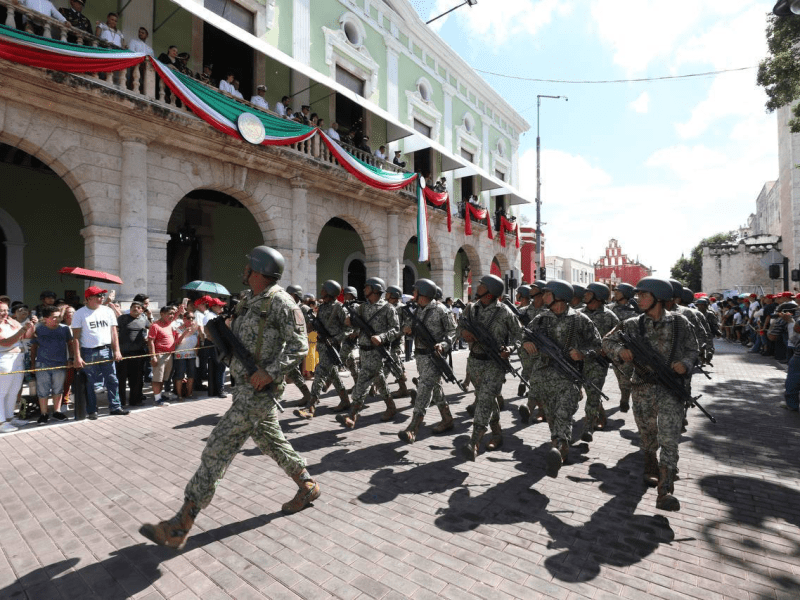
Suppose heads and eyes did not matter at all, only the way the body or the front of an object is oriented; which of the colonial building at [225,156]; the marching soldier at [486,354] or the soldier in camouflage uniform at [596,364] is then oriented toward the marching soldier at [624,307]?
the colonial building

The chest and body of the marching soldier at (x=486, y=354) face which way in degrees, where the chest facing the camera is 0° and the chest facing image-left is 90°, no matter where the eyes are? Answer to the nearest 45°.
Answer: approximately 45°

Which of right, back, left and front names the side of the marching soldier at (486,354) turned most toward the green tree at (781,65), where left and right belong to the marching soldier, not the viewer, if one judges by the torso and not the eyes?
back

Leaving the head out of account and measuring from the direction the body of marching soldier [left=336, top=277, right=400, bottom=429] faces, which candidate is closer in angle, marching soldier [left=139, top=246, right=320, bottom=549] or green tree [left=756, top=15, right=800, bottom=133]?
the marching soldier

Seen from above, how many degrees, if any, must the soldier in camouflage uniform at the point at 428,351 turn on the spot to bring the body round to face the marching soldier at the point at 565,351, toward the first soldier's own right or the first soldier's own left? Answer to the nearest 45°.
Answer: approximately 90° to the first soldier's own left

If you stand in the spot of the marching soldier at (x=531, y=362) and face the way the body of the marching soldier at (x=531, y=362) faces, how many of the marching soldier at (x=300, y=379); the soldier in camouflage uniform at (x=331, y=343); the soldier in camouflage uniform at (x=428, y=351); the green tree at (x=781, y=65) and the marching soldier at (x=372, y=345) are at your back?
1

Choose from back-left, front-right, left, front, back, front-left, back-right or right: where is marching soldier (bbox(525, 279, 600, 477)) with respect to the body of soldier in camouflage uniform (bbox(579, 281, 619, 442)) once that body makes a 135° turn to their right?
back

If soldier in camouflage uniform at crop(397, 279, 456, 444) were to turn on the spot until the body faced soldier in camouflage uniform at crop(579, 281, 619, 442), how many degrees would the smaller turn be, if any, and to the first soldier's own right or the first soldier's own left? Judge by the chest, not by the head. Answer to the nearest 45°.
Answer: approximately 135° to the first soldier's own left

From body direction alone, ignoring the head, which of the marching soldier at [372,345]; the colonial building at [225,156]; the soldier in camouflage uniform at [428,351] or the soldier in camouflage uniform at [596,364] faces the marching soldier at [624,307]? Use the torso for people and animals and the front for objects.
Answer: the colonial building

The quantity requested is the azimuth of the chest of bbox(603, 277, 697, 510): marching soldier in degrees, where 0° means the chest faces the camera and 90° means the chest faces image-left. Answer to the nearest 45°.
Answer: approximately 0°

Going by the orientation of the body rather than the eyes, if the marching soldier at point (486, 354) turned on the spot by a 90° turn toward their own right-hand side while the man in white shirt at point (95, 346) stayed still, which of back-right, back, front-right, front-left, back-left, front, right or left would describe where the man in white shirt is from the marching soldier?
front-left

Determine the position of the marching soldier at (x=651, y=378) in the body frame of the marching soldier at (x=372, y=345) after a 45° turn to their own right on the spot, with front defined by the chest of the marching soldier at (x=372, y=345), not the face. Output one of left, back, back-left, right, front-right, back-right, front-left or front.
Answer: back-left

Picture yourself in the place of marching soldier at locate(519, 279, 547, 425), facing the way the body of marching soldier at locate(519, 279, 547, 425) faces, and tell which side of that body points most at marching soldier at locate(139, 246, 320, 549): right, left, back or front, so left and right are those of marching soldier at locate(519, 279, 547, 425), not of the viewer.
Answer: front

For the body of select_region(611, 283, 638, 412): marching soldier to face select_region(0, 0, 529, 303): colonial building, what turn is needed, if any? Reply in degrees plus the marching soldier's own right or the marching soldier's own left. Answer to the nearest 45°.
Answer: approximately 45° to the marching soldier's own right
